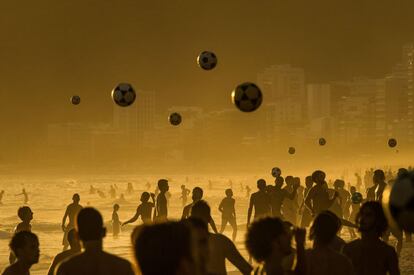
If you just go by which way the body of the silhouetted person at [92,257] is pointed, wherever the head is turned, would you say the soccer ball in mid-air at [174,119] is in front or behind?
in front

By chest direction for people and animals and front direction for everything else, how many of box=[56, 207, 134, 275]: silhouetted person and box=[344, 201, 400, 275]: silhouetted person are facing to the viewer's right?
0

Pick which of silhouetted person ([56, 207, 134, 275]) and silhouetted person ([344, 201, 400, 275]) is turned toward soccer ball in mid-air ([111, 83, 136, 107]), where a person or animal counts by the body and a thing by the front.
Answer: silhouetted person ([56, 207, 134, 275])

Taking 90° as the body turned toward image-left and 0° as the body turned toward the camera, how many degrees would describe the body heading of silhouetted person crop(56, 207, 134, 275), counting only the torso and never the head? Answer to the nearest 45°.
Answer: approximately 180°
